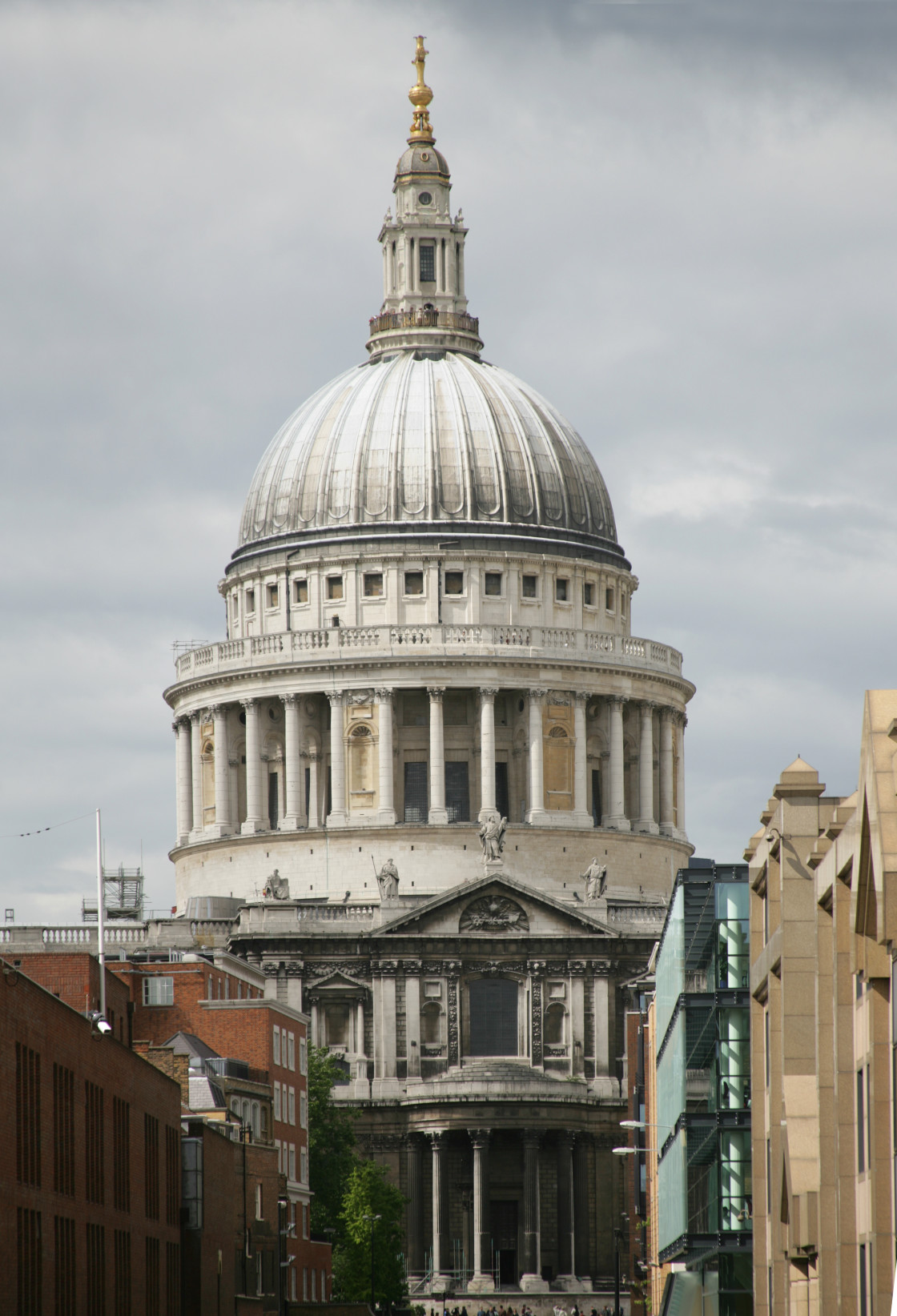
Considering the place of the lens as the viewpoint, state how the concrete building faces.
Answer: facing to the left of the viewer
